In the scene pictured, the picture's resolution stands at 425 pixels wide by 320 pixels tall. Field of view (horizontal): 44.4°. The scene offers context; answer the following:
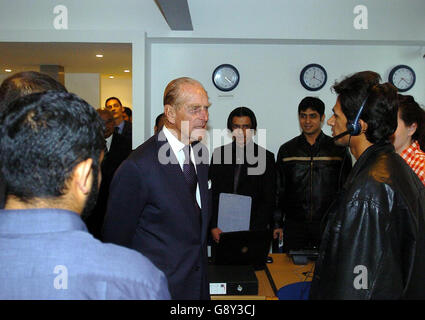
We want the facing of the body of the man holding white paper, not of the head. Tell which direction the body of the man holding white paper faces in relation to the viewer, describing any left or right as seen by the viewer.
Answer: facing the viewer

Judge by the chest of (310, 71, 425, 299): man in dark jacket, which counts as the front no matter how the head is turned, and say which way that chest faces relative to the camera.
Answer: to the viewer's left

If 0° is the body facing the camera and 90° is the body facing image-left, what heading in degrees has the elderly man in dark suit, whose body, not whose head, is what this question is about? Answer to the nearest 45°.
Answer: approximately 315°

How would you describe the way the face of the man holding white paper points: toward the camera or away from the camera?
toward the camera

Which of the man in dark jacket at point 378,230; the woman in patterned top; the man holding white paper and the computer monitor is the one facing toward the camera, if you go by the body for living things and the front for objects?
the man holding white paper

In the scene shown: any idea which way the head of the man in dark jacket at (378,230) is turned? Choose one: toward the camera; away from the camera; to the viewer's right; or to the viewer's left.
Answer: to the viewer's left

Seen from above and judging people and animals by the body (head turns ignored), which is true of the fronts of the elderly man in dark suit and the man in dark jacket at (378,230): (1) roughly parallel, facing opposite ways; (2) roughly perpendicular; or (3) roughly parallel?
roughly parallel, facing opposite ways

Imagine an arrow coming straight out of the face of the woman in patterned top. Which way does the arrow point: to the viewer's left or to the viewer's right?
to the viewer's left

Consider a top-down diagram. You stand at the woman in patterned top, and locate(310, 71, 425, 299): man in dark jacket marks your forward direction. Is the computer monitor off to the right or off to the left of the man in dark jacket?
right

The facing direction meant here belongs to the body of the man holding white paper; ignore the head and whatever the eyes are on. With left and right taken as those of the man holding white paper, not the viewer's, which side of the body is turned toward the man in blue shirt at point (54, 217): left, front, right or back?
front

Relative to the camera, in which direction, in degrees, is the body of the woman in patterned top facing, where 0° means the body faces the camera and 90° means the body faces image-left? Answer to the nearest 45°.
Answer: approximately 90°

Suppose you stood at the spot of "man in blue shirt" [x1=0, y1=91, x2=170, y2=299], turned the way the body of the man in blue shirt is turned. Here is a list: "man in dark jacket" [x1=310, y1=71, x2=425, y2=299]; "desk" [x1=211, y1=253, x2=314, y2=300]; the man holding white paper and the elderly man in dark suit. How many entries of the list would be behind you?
0

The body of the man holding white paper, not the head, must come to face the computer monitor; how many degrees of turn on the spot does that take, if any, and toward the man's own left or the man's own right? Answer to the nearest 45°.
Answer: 0° — they already face it

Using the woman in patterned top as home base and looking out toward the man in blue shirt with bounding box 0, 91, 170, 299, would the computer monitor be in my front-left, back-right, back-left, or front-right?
front-right

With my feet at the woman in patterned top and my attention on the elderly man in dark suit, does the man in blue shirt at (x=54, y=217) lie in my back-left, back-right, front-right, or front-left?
front-left

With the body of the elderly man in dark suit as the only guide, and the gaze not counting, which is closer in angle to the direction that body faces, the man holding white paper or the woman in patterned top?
the woman in patterned top

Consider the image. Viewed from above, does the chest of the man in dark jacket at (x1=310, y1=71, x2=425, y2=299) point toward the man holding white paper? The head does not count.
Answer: no

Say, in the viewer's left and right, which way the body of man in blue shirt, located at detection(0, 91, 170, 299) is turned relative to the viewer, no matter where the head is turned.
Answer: facing away from the viewer and to the right of the viewer
